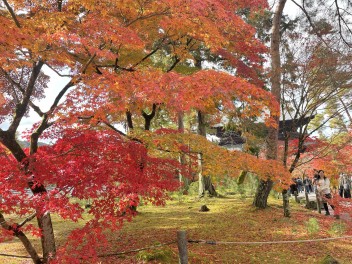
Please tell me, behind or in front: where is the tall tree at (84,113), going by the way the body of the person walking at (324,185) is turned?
in front

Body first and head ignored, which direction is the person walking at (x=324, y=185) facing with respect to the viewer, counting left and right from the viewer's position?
facing the viewer and to the left of the viewer
